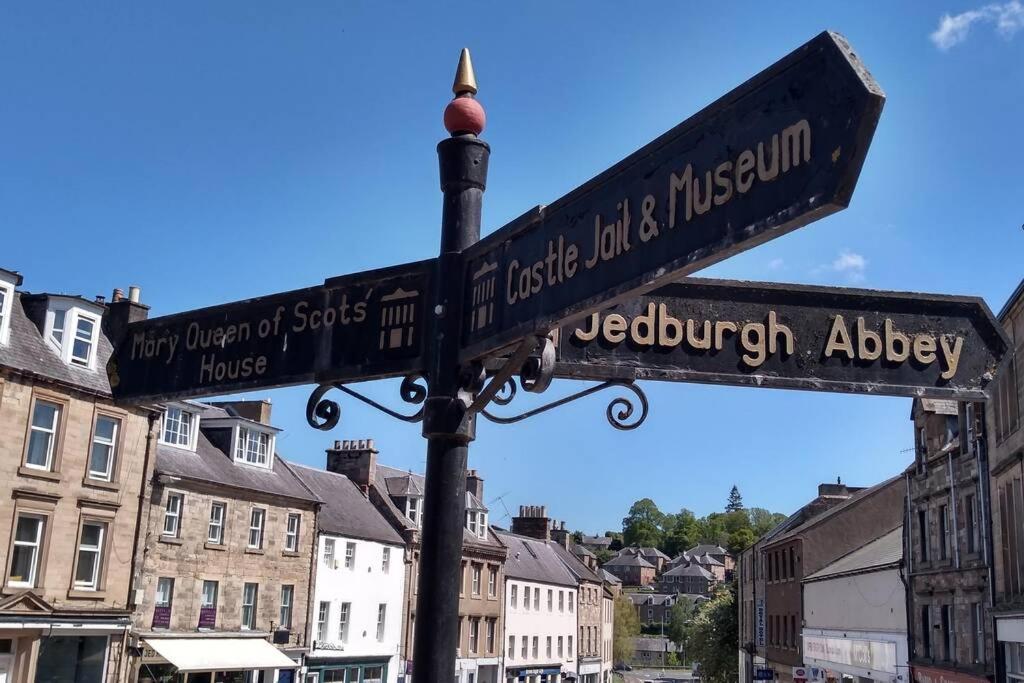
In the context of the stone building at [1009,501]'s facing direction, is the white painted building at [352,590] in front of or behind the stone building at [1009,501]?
in front

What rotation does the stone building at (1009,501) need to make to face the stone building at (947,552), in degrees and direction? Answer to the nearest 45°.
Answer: approximately 90° to its right

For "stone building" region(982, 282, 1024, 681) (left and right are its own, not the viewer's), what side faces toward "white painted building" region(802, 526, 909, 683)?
right

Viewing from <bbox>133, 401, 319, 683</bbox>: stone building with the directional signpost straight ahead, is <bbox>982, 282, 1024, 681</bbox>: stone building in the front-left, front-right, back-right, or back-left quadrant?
front-left

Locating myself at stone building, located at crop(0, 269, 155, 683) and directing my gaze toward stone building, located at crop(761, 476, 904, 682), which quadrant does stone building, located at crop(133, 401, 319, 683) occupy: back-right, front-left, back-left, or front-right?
front-left

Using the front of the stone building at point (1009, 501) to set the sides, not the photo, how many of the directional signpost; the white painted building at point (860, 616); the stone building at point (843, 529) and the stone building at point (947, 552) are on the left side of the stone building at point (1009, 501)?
1

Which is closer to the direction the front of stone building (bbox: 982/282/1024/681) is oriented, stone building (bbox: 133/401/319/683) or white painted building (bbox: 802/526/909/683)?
the stone building

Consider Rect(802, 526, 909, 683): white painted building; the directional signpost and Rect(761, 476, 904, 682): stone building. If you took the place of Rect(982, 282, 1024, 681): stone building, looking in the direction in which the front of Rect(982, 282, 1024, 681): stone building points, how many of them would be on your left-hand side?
1

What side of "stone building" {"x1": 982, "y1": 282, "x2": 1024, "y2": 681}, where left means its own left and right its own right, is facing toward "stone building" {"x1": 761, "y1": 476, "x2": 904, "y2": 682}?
right

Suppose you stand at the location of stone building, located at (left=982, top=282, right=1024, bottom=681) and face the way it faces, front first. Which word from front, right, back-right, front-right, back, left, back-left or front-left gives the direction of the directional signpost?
left

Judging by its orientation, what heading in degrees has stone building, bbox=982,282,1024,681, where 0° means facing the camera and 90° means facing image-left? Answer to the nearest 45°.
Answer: approximately 90°

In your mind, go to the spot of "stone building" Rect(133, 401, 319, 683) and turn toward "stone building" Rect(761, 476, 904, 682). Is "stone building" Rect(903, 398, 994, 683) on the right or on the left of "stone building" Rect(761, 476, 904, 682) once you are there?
right

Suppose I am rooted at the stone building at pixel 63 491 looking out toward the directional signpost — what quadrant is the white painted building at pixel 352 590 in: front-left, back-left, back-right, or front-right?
back-left

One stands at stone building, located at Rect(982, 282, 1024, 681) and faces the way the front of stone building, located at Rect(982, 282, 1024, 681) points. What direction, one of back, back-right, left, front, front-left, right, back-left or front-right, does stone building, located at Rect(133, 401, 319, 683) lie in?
front

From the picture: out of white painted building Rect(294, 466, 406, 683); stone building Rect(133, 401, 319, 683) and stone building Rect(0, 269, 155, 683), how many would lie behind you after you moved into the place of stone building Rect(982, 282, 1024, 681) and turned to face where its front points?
0
